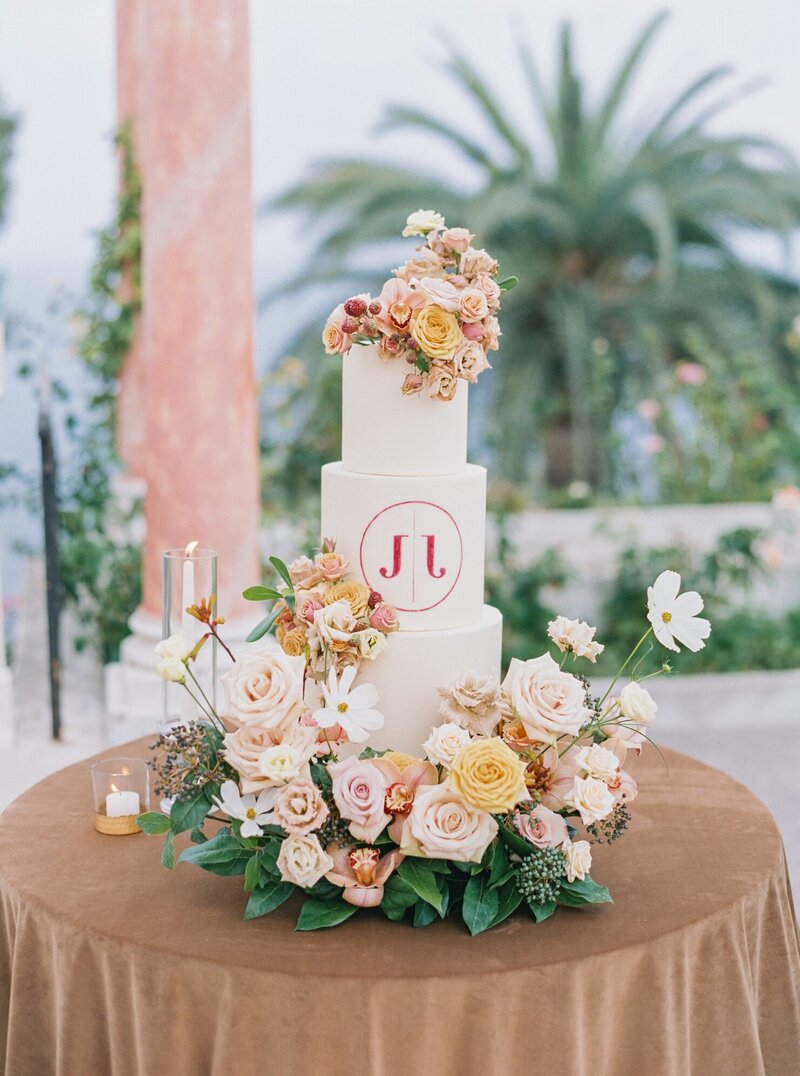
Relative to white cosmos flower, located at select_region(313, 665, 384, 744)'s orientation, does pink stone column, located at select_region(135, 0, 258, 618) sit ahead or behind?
behind

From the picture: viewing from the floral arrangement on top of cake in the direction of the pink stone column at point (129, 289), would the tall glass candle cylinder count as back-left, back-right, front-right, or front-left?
front-left

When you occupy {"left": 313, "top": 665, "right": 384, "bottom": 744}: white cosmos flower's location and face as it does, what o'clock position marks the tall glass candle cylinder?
The tall glass candle cylinder is roughly at 5 o'clock from the white cosmos flower.

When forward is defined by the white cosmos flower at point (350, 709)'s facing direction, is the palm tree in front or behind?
behind

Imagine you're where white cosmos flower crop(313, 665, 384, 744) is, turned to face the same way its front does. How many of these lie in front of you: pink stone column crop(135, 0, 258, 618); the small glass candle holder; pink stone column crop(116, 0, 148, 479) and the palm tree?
0

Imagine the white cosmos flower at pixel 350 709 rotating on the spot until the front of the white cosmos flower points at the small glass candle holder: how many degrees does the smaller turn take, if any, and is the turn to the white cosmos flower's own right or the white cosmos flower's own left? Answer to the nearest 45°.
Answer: approximately 135° to the white cosmos flower's own right

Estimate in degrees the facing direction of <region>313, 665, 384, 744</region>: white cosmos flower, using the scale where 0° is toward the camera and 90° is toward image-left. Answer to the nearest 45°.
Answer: approximately 0°
